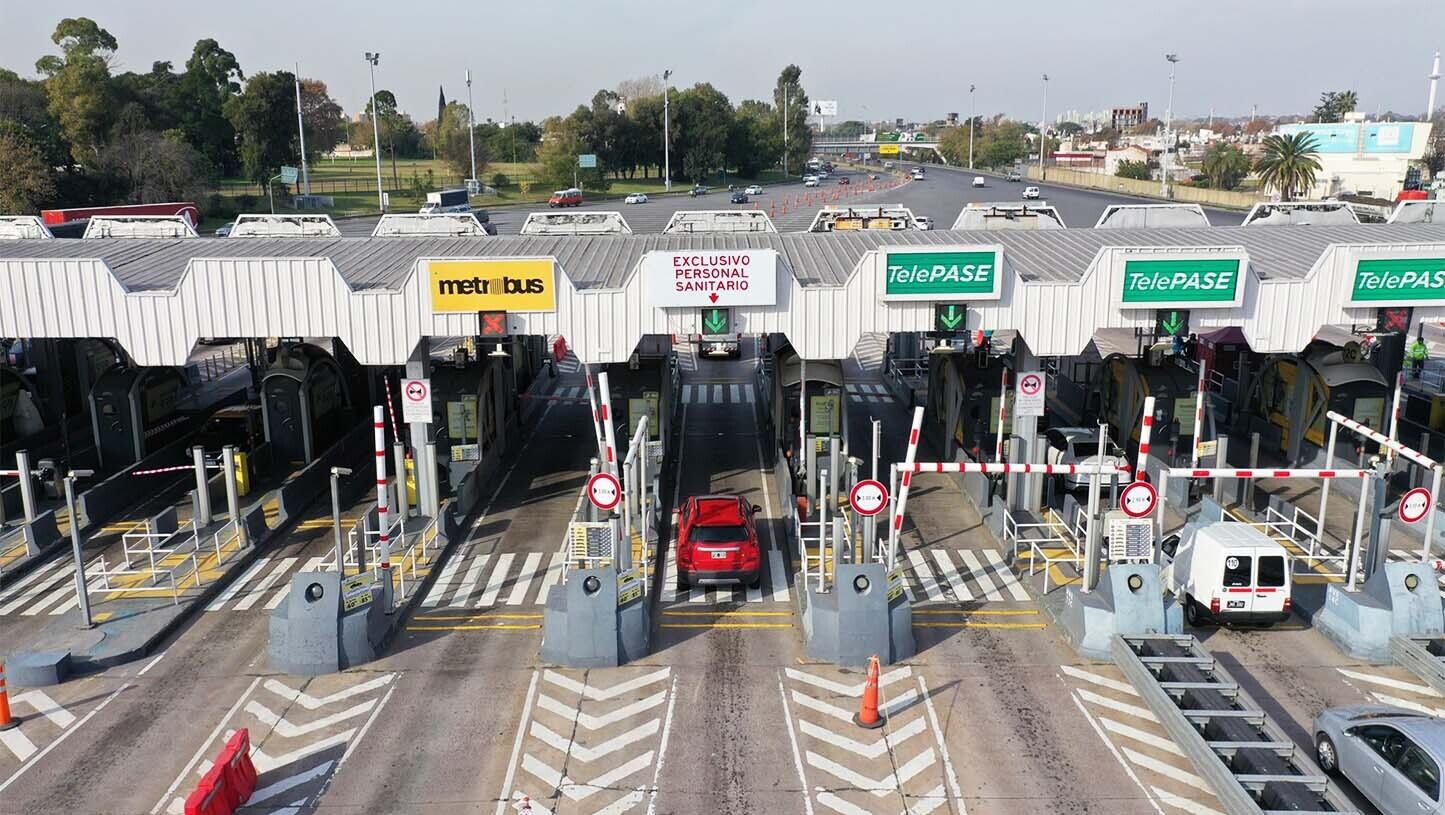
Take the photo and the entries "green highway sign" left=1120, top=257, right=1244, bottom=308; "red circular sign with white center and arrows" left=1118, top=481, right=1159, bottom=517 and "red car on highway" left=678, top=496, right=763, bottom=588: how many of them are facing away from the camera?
1

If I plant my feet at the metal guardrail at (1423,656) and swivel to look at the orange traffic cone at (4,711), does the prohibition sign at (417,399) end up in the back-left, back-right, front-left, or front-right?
front-right

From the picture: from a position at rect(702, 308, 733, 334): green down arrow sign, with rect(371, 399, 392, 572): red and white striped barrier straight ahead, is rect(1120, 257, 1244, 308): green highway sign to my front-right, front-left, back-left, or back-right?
back-left

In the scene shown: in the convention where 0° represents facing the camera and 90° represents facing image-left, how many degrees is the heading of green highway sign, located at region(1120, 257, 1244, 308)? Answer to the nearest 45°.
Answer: approximately 0°

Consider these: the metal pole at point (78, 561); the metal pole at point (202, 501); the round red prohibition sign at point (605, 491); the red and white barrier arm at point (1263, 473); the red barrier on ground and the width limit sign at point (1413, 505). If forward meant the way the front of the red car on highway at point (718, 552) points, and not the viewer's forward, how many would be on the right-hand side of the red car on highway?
2

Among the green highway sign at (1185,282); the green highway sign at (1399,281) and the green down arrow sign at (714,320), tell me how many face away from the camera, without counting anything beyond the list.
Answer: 0

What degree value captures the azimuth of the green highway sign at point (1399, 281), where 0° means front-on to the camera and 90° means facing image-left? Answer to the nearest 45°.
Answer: approximately 0°

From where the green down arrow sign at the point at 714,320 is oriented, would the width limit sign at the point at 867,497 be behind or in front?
in front

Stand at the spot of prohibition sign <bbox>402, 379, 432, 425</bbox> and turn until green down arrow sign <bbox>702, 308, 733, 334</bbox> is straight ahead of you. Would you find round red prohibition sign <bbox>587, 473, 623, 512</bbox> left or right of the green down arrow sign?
right

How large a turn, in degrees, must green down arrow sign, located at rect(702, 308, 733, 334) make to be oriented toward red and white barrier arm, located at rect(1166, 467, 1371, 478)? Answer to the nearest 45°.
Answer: approximately 45° to its left

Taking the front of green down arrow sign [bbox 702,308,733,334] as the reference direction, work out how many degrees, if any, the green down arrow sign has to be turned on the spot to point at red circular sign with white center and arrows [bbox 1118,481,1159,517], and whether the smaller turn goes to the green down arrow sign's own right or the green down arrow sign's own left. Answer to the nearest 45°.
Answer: approximately 45° to the green down arrow sign's own left

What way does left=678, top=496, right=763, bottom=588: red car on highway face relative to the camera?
away from the camera

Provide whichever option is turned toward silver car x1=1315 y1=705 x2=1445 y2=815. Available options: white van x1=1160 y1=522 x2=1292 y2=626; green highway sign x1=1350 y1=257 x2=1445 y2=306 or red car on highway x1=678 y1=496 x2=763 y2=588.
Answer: the green highway sign

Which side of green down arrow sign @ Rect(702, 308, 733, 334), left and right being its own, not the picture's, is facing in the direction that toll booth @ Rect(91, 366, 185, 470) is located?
right

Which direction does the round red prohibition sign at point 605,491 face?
toward the camera
